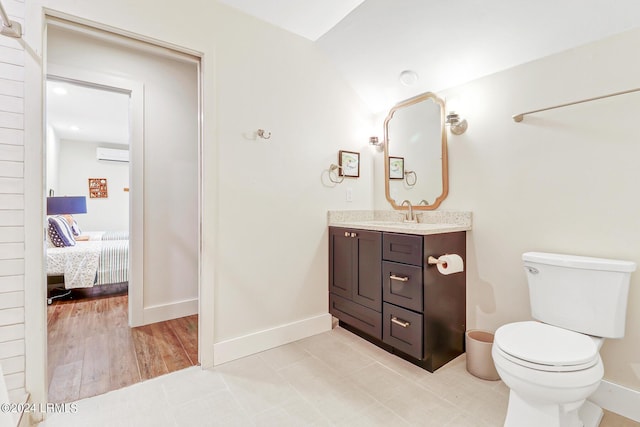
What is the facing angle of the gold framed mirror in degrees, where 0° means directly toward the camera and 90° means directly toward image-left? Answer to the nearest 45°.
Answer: approximately 45°

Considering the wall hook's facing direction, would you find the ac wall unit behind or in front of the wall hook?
behind

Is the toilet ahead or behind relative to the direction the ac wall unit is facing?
ahead

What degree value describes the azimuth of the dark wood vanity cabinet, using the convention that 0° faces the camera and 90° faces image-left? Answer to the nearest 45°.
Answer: approximately 45°

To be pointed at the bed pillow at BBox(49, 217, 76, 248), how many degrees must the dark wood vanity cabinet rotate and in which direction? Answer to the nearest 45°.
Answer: approximately 45° to its right

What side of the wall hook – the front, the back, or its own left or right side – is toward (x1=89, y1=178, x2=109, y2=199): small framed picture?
back

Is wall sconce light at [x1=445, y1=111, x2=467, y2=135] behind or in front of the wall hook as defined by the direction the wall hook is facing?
in front

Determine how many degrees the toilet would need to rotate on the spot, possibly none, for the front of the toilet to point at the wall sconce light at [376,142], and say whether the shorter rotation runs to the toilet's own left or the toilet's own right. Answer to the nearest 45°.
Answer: approximately 90° to the toilet's own right

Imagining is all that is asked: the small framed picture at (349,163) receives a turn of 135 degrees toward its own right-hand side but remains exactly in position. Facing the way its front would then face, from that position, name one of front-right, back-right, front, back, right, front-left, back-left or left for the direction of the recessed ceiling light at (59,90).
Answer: front

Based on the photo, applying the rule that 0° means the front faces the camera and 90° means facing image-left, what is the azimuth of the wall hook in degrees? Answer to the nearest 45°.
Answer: approximately 315°
